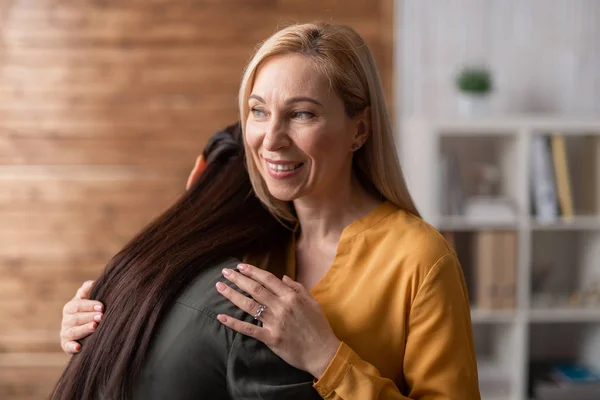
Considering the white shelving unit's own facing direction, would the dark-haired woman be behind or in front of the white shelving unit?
in front

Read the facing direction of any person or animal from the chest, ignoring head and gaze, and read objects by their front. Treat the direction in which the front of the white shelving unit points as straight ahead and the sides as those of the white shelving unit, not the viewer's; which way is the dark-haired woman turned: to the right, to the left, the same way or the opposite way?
the opposite way

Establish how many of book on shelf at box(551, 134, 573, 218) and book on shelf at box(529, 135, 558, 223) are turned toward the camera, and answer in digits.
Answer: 2

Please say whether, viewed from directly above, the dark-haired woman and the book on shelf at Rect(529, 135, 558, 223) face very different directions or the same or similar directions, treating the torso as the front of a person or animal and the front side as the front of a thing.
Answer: very different directions

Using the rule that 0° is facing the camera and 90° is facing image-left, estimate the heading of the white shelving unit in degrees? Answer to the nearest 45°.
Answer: approximately 0°

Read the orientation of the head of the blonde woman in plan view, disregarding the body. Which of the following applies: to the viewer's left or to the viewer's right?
to the viewer's left

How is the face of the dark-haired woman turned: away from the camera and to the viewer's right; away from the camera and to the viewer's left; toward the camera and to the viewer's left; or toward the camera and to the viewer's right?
away from the camera and to the viewer's right

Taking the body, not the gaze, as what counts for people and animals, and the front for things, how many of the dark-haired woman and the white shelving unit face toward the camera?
1

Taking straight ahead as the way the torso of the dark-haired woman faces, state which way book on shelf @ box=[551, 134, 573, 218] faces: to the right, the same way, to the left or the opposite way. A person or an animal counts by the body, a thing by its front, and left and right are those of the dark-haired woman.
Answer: the opposite way

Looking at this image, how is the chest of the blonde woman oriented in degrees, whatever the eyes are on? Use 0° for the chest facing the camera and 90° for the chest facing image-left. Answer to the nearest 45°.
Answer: approximately 45°
